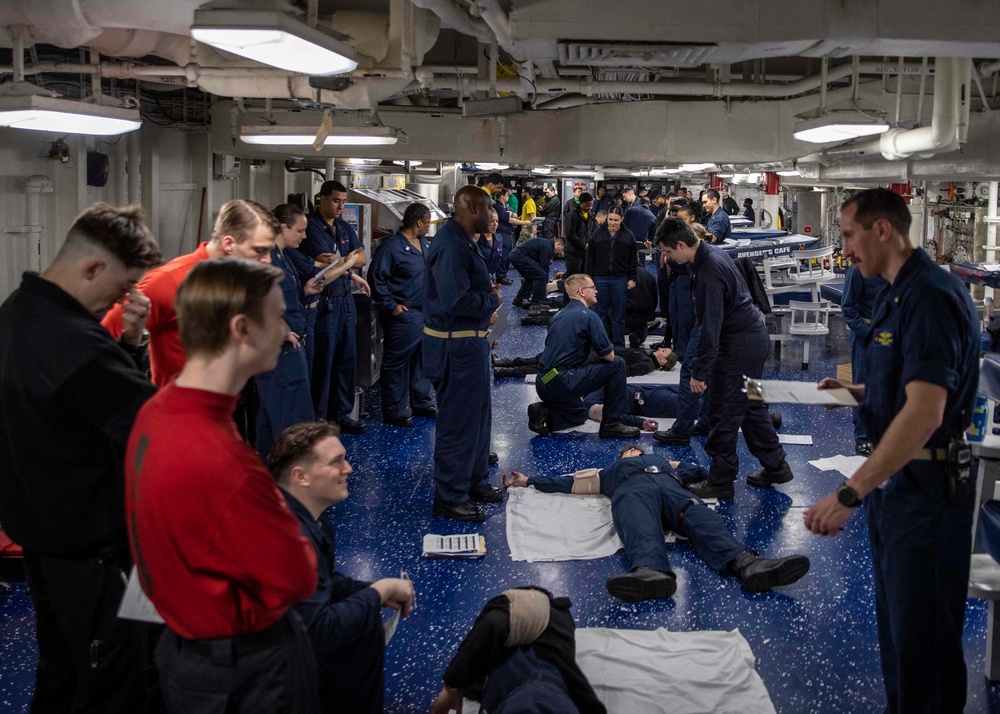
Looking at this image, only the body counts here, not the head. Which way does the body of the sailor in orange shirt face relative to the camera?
to the viewer's right

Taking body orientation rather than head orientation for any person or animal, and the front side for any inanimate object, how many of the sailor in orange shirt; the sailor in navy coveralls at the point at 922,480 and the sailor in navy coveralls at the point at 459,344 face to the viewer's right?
2

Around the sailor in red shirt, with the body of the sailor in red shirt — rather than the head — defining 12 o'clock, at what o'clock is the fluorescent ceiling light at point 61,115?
The fluorescent ceiling light is roughly at 10 o'clock from the sailor in red shirt.

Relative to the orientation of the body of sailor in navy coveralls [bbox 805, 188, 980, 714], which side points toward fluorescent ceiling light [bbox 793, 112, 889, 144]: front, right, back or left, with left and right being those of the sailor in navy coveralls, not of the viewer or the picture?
right

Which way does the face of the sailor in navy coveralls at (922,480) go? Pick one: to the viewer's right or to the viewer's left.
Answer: to the viewer's left

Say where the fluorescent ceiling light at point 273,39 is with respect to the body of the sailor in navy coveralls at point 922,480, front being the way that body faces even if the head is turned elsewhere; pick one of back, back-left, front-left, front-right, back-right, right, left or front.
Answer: front

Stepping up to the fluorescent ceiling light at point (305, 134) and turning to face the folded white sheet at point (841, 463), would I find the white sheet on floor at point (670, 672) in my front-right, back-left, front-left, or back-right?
front-right

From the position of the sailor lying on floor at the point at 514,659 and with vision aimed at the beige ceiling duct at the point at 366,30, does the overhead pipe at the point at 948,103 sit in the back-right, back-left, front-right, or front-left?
front-right

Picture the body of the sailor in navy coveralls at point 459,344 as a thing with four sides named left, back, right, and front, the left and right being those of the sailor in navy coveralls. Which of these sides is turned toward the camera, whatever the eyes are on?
right

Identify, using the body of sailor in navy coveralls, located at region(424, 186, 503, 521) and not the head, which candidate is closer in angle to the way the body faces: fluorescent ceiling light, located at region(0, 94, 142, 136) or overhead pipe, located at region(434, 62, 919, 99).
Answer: the overhead pipe

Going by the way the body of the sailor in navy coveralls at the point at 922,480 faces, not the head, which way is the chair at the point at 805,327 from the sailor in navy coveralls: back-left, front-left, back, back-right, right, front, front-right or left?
right

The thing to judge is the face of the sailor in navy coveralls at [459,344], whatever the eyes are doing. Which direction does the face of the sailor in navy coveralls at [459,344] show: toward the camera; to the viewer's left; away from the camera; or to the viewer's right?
to the viewer's right

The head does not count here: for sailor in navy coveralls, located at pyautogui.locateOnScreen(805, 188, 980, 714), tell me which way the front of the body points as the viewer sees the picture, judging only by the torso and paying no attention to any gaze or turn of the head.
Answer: to the viewer's left

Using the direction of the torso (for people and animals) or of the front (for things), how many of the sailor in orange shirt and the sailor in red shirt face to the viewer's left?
0
